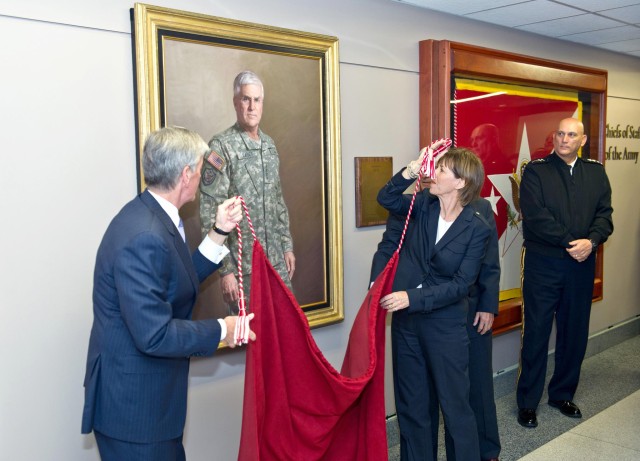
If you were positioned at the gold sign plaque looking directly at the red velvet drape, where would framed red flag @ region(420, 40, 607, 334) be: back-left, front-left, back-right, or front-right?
back-left

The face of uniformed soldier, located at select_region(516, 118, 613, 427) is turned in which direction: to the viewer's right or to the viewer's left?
to the viewer's left

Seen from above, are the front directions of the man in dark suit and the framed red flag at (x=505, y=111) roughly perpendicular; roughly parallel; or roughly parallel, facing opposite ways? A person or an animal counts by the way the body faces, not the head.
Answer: roughly perpendicular

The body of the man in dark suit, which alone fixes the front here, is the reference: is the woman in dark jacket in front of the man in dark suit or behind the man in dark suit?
in front

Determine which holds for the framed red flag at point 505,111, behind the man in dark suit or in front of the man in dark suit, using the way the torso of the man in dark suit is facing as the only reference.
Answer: in front

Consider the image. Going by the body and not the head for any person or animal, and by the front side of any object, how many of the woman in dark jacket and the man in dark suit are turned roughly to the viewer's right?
1

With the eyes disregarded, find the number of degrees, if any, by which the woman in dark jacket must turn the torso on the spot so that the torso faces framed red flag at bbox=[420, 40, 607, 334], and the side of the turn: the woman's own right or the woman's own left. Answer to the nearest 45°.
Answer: approximately 135° to the woman's own right

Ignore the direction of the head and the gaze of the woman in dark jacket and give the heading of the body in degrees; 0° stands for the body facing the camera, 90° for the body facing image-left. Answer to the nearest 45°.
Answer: approximately 45°

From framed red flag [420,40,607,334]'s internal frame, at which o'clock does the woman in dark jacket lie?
The woman in dark jacket is roughly at 2 o'clock from the framed red flag.

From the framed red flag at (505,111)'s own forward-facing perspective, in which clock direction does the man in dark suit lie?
The man in dark suit is roughly at 2 o'clock from the framed red flag.

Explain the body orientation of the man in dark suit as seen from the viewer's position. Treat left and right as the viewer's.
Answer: facing to the right of the viewer

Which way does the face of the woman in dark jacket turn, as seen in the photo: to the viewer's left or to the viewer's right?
to the viewer's left
